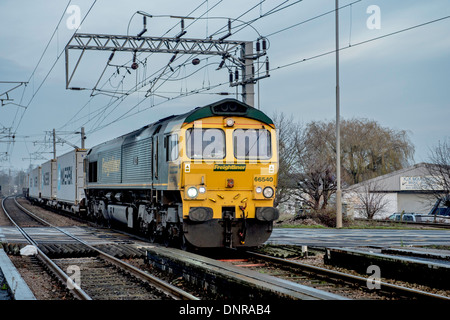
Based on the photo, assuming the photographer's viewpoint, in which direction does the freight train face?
facing the viewer and to the right of the viewer

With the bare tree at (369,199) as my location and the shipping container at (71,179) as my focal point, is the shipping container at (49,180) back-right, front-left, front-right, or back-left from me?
front-right

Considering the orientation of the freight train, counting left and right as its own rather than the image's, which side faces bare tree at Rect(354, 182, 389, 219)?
left
